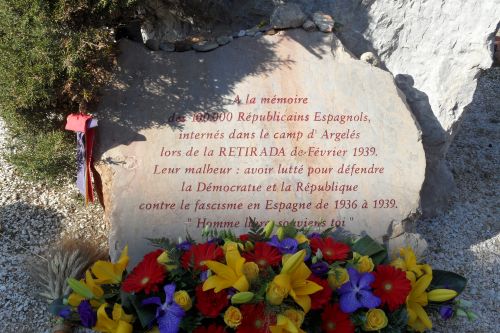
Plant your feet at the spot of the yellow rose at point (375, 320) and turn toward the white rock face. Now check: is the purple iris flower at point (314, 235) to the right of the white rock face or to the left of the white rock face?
left

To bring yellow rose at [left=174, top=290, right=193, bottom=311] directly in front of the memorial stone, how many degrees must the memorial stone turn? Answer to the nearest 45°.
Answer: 0° — it already faces it

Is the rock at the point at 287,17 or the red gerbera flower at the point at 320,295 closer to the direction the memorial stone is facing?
the red gerbera flower

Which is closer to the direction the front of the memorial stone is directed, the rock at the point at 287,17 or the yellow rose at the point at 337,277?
the yellow rose

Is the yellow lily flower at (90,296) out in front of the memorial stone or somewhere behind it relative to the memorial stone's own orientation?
in front

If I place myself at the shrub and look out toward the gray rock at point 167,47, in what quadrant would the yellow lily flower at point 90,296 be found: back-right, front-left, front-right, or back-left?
back-right

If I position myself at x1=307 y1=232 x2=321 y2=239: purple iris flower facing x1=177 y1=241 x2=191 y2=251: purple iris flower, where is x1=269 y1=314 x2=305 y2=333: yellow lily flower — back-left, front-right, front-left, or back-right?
front-left

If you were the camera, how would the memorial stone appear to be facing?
facing the viewer

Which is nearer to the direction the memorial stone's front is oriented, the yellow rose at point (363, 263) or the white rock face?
the yellow rose

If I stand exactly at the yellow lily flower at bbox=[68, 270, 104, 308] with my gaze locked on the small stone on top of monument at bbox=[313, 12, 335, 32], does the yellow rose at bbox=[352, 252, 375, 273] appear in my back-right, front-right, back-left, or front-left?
front-right

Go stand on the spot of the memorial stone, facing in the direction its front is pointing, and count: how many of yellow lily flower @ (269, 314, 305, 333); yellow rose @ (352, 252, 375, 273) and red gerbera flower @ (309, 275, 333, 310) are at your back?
0

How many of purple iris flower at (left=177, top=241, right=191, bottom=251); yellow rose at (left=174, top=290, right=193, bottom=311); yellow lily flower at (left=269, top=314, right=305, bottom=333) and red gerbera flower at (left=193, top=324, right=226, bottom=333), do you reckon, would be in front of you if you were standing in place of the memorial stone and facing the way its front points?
4

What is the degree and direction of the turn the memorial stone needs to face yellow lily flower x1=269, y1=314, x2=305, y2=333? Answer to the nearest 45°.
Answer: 0° — it already faces it

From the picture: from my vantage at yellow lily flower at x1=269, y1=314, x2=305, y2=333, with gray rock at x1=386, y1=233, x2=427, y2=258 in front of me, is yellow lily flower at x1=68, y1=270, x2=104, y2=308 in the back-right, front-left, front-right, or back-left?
back-left

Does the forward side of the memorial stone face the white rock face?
no

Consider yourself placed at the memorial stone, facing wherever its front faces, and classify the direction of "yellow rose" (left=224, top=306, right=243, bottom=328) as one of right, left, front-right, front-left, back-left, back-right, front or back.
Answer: front

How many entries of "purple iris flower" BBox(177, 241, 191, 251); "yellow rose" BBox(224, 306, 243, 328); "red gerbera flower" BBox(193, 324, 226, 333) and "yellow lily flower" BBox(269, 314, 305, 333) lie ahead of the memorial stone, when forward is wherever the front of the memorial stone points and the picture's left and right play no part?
4
